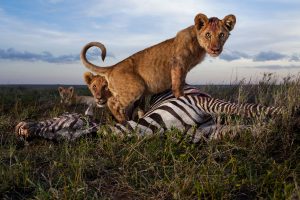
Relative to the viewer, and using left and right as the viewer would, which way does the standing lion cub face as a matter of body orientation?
facing to the right of the viewer

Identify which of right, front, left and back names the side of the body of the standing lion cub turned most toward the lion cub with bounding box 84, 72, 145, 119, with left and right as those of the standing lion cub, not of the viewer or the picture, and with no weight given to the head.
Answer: back
